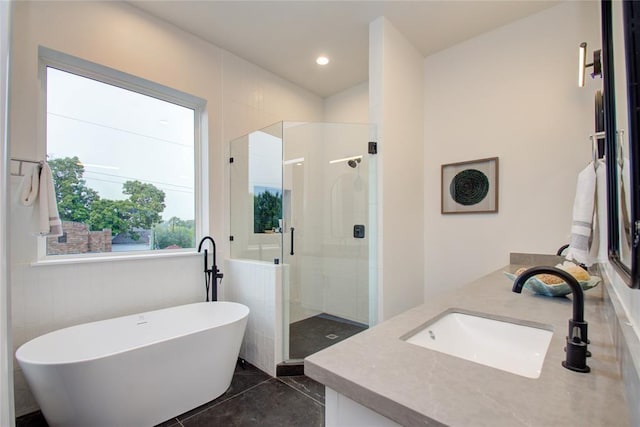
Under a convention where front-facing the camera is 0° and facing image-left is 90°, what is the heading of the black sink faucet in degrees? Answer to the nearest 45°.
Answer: approximately 90°

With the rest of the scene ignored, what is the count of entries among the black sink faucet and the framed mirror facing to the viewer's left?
2

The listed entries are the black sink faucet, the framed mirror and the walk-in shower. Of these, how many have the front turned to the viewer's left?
2

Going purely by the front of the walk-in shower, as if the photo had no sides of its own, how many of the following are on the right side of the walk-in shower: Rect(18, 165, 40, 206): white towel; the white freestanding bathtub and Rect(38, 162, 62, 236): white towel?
3

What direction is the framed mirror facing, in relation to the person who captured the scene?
facing to the left of the viewer

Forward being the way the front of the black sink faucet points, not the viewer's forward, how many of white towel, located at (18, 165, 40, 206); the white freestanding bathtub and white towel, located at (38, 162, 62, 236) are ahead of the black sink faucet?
3

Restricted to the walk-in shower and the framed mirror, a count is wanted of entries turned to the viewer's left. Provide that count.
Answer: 1

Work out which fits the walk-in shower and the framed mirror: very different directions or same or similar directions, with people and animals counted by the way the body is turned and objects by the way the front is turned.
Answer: very different directions

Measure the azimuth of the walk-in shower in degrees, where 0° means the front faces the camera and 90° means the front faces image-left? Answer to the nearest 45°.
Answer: approximately 315°

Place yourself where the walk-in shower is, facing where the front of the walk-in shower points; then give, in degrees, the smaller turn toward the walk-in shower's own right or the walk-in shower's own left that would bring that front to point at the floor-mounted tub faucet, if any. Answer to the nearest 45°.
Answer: approximately 135° to the walk-in shower's own right
